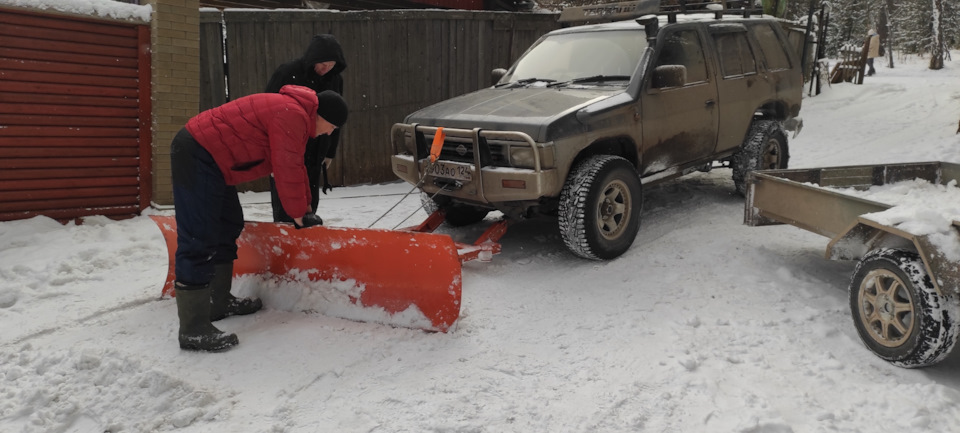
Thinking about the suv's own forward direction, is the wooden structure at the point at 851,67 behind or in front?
behind

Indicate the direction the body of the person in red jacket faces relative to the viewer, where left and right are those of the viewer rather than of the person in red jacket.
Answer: facing to the right of the viewer

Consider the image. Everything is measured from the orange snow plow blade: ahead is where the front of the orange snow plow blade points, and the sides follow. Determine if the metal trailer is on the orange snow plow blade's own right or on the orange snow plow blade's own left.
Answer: on the orange snow plow blade's own left

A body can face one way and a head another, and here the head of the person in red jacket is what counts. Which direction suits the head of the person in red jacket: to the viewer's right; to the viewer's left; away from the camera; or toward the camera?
to the viewer's right

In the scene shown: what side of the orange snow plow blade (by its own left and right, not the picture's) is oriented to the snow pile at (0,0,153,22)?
right

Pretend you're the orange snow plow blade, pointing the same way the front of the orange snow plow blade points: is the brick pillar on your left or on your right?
on your right

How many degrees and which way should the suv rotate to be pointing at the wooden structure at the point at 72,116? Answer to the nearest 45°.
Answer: approximately 45° to its right

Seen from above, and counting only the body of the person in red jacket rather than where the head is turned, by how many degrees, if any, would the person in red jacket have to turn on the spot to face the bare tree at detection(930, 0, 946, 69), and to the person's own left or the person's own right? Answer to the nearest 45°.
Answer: approximately 45° to the person's own left

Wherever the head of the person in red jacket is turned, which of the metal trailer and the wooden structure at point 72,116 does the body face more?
the metal trailer

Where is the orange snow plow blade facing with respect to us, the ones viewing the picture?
facing the viewer and to the left of the viewer

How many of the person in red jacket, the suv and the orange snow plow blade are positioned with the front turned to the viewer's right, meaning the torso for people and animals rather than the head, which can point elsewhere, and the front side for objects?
1
